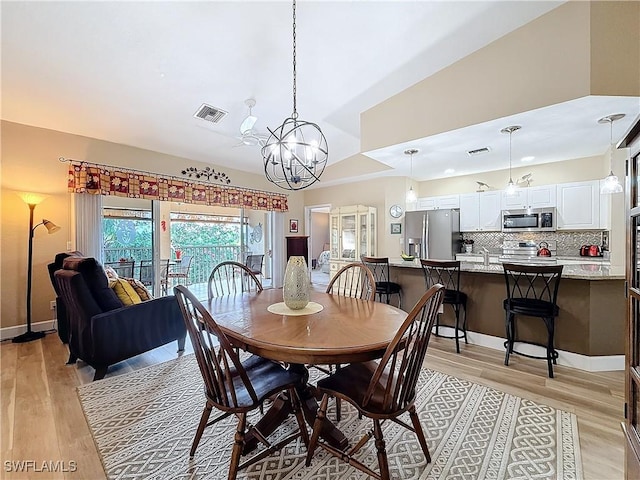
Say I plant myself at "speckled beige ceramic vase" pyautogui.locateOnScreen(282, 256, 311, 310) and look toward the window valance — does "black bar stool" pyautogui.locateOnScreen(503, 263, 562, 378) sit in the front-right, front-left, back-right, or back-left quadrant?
back-right

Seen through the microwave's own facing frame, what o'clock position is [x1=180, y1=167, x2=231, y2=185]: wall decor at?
The wall decor is roughly at 2 o'clock from the microwave.

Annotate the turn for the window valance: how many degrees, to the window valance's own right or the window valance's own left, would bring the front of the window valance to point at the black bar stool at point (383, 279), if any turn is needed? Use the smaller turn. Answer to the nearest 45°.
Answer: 0° — it already faces it

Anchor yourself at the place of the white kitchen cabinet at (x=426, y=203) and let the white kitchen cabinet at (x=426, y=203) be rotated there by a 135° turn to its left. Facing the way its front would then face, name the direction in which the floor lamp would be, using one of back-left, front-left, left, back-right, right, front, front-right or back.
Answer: back

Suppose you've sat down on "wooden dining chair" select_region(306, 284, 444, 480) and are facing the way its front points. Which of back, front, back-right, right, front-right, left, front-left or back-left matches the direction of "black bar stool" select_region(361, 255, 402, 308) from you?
front-right

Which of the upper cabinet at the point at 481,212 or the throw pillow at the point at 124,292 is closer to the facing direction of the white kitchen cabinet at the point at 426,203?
the throw pillow

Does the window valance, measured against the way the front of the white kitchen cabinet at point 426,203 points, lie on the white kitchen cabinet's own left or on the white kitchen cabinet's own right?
on the white kitchen cabinet's own right

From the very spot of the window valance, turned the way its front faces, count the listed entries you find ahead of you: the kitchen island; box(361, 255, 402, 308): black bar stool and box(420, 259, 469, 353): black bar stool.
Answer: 3

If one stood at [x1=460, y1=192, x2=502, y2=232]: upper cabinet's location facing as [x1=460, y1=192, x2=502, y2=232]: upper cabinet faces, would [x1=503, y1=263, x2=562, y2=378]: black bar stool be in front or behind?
in front

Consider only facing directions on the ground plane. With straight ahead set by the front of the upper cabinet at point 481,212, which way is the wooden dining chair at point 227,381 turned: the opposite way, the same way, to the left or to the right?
the opposite way

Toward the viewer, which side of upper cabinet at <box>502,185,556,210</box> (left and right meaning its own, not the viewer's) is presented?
front

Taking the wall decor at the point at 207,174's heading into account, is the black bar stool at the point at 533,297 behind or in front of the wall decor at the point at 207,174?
in front

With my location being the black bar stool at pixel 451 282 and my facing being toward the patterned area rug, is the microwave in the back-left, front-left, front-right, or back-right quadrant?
back-left

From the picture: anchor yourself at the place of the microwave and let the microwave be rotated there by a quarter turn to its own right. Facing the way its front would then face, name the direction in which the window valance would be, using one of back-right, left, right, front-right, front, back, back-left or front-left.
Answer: front-left

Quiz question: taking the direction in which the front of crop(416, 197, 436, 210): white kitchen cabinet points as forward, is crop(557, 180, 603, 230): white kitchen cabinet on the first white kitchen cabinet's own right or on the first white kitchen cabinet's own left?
on the first white kitchen cabinet's own left

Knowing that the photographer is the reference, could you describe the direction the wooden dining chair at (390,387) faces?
facing away from the viewer and to the left of the viewer

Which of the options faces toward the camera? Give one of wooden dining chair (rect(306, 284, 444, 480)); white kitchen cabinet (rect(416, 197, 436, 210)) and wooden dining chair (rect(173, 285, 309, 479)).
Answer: the white kitchen cabinet

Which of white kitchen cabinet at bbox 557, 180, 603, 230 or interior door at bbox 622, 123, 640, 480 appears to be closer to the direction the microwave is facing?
the interior door

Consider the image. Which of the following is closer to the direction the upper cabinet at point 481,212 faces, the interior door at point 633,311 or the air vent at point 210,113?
the interior door

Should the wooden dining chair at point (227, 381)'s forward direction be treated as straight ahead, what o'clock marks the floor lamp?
The floor lamp is roughly at 9 o'clock from the wooden dining chair.
